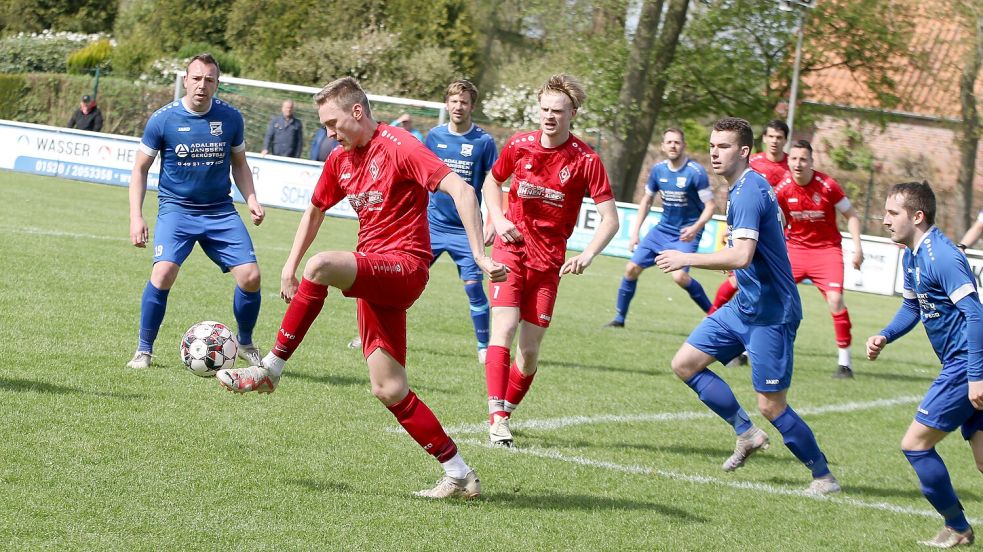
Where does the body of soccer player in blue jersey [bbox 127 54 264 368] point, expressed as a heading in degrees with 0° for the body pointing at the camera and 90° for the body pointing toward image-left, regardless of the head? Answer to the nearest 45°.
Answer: approximately 0°

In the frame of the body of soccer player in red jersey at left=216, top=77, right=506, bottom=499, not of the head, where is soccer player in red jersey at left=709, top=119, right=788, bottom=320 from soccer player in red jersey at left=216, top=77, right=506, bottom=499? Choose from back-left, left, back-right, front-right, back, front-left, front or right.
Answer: back

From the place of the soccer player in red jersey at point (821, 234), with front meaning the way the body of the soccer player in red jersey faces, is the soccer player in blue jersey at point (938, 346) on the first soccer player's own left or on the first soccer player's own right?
on the first soccer player's own left

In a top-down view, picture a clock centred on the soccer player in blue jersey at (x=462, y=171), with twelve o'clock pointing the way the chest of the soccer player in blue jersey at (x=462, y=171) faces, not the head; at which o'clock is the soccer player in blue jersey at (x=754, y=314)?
the soccer player in blue jersey at (x=754, y=314) is roughly at 11 o'clock from the soccer player in blue jersey at (x=462, y=171).

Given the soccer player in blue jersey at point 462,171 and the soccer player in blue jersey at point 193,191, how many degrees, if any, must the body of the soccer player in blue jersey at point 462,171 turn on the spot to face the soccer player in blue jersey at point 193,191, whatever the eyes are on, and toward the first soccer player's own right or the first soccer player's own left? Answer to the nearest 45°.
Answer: approximately 45° to the first soccer player's own right

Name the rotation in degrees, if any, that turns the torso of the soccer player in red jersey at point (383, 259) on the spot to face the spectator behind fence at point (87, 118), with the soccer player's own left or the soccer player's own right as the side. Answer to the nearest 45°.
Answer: approximately 135° to the soccer player's own right

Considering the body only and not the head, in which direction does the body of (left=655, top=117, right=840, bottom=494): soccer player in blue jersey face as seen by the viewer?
to the viewer's left

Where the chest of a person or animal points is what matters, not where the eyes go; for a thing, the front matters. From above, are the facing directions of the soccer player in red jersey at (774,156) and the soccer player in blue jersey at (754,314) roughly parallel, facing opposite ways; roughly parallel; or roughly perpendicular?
roughly perpendicular

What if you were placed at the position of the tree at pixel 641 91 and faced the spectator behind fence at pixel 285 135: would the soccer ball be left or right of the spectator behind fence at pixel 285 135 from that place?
left

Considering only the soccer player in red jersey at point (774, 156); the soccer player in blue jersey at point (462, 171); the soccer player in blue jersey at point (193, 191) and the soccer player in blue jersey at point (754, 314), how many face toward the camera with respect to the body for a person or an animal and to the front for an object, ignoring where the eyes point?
3
